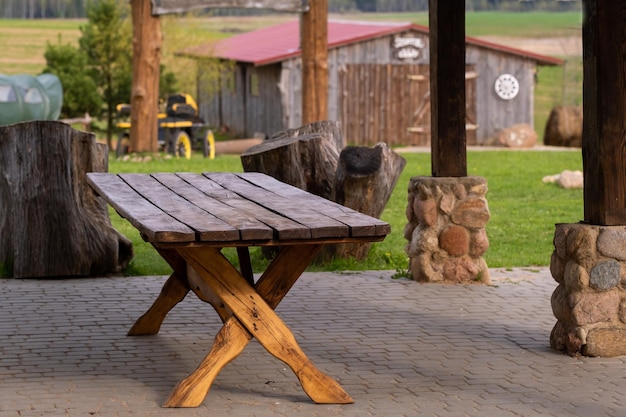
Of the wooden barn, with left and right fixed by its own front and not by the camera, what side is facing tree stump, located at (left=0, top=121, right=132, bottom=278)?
front

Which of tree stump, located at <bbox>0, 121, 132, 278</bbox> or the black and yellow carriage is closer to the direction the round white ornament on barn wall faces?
the tree stump

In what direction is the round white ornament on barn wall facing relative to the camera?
toward the camera

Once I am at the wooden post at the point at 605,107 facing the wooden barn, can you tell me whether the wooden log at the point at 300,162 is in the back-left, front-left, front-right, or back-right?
front-left

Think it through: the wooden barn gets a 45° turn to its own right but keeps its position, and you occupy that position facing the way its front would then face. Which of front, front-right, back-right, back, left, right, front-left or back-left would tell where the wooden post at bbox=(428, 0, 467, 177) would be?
front-left

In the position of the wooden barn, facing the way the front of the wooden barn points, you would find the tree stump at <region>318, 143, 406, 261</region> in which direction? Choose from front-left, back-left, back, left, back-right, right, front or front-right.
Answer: front

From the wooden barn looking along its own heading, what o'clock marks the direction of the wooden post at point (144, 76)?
The wooden post is roughly at 1 o'clock from the wooden barn.

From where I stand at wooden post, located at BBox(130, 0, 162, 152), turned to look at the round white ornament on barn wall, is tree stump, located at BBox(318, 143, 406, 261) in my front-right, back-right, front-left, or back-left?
back-right

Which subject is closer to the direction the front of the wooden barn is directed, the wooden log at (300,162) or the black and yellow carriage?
the wooden log

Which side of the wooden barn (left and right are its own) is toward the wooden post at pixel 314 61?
front

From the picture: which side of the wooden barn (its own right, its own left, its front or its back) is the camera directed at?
front

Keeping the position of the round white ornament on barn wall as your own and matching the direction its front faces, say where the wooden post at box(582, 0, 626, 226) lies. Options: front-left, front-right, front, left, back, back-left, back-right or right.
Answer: front

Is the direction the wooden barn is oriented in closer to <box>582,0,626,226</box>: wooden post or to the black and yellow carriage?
the wooden post

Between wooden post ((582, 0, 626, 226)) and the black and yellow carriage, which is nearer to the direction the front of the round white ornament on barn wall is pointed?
the wooden post
